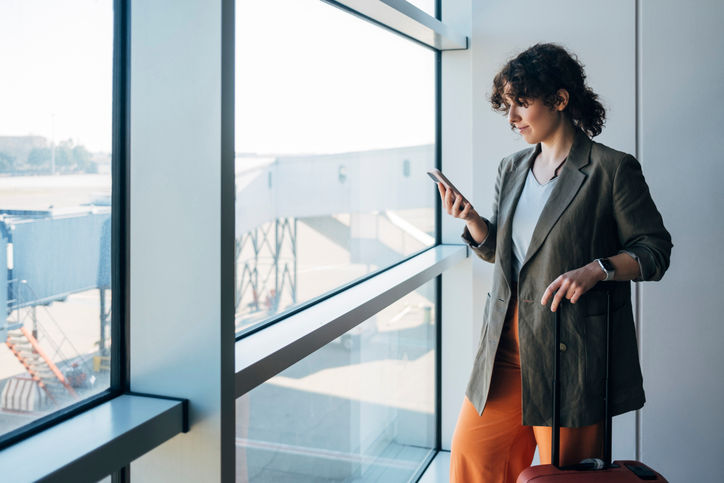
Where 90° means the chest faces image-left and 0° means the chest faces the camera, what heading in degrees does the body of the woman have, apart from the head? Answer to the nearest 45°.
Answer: approximately 45°

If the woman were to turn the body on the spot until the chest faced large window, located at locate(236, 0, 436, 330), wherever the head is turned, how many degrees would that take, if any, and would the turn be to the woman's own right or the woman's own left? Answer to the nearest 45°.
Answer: approximately 45° to the woman's own right
